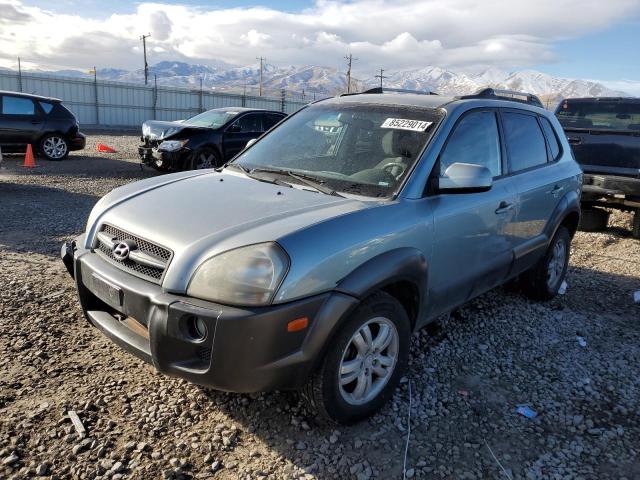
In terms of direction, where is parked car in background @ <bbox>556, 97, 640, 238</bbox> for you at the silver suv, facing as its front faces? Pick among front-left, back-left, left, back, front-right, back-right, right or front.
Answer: back

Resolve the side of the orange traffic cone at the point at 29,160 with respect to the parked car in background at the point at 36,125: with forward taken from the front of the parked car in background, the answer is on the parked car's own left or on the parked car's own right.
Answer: on the parked car's own left

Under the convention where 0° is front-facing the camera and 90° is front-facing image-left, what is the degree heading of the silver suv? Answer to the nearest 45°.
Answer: approximately 45°

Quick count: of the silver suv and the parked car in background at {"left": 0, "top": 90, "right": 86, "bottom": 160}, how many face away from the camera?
0

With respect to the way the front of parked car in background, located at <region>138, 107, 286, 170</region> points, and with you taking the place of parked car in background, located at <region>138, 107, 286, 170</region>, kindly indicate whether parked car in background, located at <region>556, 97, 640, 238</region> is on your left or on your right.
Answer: on your left

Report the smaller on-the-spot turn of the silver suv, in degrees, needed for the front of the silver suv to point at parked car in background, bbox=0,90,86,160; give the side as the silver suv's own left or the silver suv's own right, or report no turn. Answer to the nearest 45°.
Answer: approximately 90° to the silver suv's own right

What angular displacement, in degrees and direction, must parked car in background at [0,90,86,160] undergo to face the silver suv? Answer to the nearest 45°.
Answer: approximately 90° to its left

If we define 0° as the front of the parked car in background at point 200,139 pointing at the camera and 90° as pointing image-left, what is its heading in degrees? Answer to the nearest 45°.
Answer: approximately 45°

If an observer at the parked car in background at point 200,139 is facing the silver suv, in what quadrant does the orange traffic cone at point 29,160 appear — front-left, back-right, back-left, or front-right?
back-right

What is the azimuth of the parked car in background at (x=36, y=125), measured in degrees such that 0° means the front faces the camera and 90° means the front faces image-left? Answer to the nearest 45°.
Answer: approximately 90°

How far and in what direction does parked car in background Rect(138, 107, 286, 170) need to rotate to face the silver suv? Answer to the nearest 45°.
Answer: approximately 45° to its left

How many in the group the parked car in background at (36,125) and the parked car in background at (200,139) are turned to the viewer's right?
0
